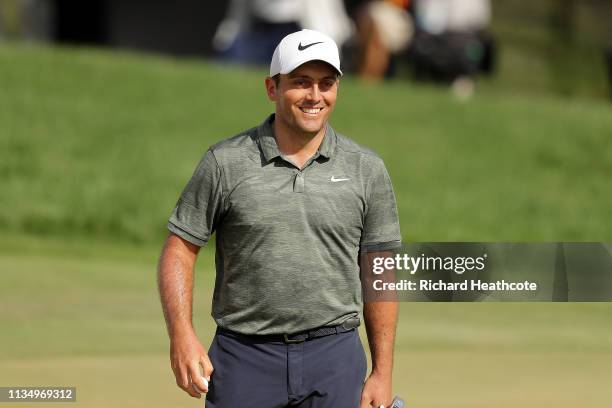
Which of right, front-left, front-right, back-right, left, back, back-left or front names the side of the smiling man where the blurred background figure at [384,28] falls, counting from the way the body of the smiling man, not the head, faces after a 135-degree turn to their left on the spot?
front-left

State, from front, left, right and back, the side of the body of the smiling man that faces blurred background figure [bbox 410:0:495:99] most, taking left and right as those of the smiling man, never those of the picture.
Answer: back

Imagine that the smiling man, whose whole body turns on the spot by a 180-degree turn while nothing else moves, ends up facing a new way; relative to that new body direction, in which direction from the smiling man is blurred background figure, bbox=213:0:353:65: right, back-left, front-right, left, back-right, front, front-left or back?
front

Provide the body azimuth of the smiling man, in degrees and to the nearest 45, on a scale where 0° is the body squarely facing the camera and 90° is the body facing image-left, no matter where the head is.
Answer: approximately 0°
